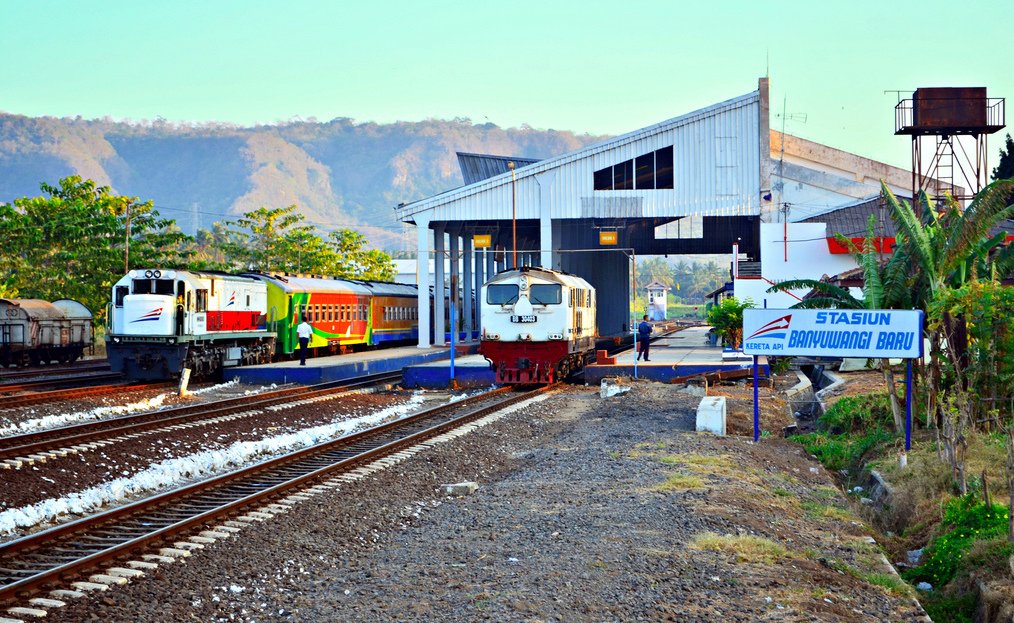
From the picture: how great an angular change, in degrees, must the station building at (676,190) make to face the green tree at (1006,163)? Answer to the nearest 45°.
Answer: approximately 135° to its left

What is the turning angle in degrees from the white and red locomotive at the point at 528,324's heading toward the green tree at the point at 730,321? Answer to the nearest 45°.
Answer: approximately 135° to its left

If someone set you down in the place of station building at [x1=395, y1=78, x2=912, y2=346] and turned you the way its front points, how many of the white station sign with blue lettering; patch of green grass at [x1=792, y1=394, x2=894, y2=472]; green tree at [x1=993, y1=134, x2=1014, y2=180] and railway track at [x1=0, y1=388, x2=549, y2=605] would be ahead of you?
3

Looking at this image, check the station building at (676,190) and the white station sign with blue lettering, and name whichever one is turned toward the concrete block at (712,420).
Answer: the station building

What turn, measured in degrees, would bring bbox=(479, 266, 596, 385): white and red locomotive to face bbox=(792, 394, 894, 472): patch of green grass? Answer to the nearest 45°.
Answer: approximately 45° to its left

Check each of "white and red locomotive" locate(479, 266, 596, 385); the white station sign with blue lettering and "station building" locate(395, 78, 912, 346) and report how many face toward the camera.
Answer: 3

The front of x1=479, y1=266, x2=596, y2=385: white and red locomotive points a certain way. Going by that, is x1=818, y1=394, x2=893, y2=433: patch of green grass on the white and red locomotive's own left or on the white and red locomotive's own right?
on the white and red locomotive's own left

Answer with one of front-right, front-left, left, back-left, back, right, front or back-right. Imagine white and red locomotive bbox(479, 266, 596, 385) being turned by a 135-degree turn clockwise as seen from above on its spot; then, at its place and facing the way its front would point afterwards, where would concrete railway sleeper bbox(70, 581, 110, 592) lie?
back-left

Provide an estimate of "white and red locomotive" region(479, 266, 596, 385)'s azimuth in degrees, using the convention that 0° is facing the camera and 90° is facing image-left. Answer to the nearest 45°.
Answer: approximately 0°

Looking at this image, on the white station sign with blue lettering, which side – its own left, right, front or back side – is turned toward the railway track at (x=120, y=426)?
right

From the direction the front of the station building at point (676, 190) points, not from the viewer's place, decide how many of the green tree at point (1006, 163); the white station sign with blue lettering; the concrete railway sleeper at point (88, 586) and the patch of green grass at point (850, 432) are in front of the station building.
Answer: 3

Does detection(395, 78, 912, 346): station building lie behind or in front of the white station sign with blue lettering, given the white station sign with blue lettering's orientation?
behind

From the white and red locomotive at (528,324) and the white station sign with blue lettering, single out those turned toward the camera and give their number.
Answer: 2

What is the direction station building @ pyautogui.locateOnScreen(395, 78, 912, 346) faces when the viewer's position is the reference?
facing the viewer
